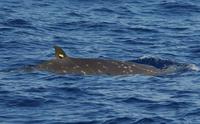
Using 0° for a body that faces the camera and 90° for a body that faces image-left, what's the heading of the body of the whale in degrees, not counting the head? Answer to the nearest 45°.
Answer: approximately 270°
